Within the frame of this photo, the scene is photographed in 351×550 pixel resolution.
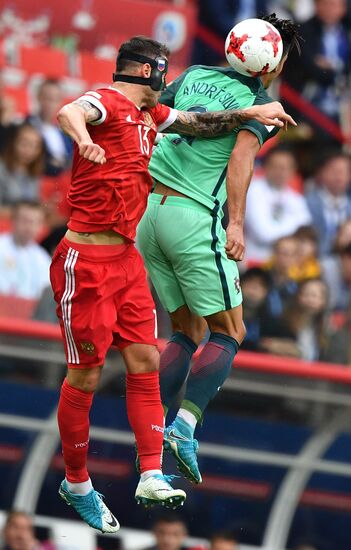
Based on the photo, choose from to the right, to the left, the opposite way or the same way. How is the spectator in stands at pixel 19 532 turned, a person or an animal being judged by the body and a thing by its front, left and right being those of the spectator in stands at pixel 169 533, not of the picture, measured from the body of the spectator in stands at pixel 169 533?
the same way

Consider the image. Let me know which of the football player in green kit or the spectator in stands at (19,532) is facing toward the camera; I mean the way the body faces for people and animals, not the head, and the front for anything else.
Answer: the spectator in stands

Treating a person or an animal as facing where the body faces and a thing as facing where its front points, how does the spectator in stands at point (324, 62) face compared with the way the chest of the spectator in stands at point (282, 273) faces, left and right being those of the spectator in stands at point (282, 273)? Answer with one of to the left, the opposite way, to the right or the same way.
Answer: the same way

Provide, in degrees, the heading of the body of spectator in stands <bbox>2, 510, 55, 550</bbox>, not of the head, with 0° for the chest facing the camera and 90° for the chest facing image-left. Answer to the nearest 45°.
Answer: approximately 0°

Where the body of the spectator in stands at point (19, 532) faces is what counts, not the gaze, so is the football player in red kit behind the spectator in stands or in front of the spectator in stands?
in front

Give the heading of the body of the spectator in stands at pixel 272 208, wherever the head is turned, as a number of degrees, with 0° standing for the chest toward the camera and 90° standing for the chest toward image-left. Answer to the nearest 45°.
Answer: approximately 0°

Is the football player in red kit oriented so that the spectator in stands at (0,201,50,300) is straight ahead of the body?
no

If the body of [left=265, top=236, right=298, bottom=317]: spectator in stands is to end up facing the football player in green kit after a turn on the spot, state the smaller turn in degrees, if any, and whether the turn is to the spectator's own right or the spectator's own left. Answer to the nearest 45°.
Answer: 0° — they already face them

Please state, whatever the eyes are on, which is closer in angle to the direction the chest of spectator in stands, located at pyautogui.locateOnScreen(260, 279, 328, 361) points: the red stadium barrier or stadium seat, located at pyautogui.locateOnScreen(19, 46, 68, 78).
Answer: the red stadium barrier

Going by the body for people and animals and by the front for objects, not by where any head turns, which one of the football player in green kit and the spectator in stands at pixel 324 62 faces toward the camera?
the spectator in stands

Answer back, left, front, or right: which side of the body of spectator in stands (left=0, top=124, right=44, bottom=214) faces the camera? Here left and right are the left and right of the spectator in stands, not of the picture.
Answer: front

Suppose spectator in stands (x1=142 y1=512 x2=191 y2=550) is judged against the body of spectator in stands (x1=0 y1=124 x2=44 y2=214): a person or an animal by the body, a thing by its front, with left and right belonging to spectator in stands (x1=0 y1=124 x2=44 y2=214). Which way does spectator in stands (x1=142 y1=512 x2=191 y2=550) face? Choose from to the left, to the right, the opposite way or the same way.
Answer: the same way

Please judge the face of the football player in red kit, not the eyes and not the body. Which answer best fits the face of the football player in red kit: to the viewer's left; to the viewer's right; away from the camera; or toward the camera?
to the viewer's right
